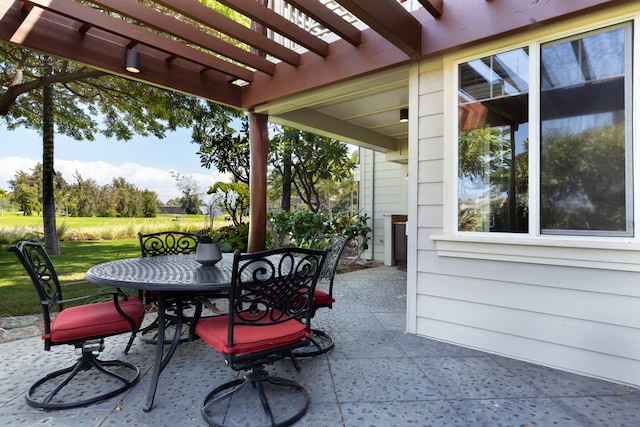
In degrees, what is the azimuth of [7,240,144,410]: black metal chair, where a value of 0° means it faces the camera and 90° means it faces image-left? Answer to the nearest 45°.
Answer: approximately 270°

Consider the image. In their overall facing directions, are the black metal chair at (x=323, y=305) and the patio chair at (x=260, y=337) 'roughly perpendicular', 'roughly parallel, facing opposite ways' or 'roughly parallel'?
roughly perpendicular

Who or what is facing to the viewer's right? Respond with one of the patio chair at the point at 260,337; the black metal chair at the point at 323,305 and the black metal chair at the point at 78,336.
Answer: the black metal chair at the point at 78,336

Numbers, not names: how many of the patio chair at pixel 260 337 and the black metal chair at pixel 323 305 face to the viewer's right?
0

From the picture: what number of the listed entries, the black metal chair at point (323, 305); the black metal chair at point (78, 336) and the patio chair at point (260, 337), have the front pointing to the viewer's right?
1

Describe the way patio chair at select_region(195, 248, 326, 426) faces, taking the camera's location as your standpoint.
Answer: facing away from the viewer and to the left of the viewer

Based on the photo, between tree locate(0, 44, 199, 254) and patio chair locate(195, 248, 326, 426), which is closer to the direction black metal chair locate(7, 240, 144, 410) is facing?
the patio chair

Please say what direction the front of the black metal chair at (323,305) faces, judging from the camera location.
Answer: facing the viewer and to the left of the viewer

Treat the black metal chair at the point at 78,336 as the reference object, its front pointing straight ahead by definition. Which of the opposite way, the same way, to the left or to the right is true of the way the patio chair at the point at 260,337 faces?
to the left

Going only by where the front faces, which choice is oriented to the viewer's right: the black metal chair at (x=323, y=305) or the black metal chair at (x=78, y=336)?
the black metal chair at (x=78, y=336)
